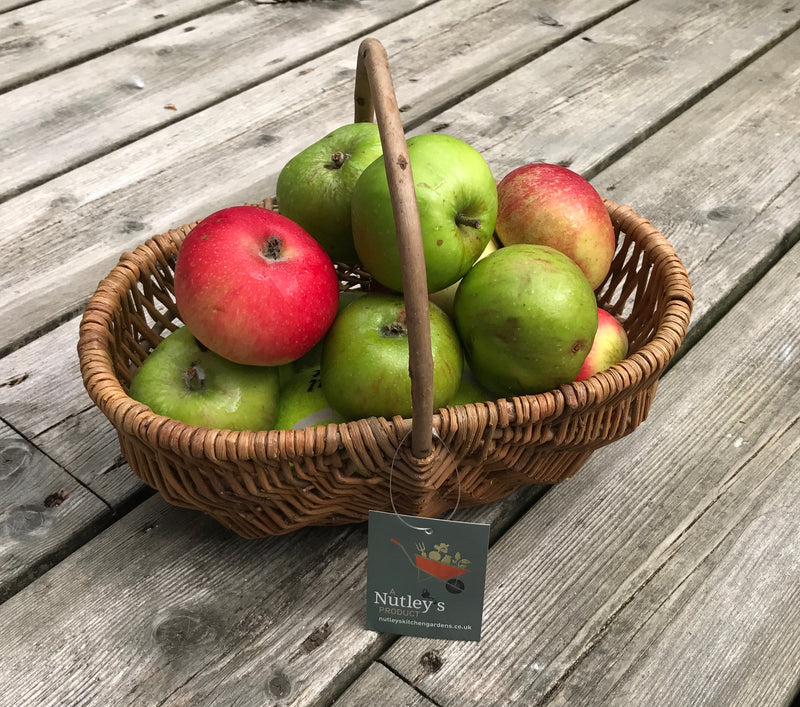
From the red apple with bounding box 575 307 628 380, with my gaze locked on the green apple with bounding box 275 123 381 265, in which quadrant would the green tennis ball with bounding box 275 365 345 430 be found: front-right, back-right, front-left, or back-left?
front-left

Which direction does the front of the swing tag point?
toward the camera
